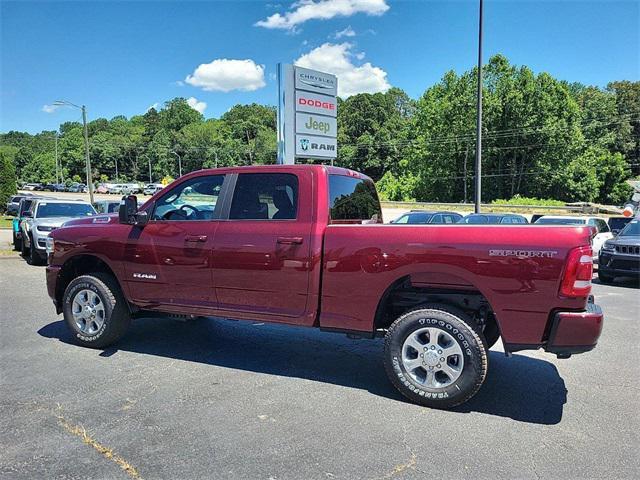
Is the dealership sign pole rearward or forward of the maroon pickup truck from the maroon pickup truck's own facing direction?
forward

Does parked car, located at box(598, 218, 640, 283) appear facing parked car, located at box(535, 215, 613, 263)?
no

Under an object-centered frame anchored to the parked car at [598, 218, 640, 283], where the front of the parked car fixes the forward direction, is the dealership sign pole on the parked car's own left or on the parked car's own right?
on the parked car's own right

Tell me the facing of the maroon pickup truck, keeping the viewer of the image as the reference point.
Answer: facing away from the viewer and to the left of the viewer

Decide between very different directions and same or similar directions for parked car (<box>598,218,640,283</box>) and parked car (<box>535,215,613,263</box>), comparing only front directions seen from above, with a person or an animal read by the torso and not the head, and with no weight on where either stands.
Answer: same or similar directions

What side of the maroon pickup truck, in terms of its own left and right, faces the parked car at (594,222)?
right

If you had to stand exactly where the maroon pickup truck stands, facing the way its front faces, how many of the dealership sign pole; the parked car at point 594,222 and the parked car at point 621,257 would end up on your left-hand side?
0

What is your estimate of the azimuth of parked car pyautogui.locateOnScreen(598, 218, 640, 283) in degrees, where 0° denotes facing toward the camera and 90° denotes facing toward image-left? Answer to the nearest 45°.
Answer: approximately 45°

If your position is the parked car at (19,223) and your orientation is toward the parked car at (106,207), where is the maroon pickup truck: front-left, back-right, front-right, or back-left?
back-right

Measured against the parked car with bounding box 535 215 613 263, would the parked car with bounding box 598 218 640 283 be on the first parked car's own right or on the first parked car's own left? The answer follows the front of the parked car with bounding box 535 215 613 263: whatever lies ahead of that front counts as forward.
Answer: on the first parked car's own left

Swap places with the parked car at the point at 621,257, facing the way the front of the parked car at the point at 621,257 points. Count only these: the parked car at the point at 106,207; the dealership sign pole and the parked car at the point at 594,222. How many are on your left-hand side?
0

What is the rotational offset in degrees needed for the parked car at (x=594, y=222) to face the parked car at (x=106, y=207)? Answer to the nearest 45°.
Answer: approximately 45° to its right

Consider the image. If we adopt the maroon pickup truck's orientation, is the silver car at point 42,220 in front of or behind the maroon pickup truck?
in front

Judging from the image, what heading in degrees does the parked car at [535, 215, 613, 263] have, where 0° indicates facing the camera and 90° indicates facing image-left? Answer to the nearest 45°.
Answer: approximately 45°

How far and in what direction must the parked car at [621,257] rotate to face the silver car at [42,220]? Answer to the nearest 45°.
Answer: approximately 45° to its right

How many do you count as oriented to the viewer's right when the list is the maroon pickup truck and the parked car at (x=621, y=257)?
0

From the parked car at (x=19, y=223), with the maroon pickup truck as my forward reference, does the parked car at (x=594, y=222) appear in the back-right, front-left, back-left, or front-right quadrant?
front-left

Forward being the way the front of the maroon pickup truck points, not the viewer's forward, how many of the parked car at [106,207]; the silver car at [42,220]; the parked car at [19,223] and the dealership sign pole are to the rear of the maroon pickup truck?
0

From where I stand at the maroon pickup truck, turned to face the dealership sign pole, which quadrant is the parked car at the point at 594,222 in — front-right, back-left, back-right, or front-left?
front-right
